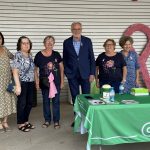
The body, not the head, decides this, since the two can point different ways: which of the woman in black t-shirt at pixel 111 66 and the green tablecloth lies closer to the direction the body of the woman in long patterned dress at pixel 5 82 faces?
the green tablecloth

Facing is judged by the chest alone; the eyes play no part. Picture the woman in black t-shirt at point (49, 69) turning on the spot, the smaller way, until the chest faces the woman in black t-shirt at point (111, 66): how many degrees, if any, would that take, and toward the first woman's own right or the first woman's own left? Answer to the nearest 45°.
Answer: approximately 90° to the first woman's own left

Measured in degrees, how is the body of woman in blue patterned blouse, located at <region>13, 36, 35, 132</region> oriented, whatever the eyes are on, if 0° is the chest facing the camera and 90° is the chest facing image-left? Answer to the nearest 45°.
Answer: approximately 315°

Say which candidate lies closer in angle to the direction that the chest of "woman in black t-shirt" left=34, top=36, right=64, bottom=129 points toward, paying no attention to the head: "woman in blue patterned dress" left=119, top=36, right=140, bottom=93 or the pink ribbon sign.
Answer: the woman in blue patterned dress

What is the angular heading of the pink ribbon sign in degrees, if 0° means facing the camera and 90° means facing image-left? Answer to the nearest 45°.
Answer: approximately 0°
